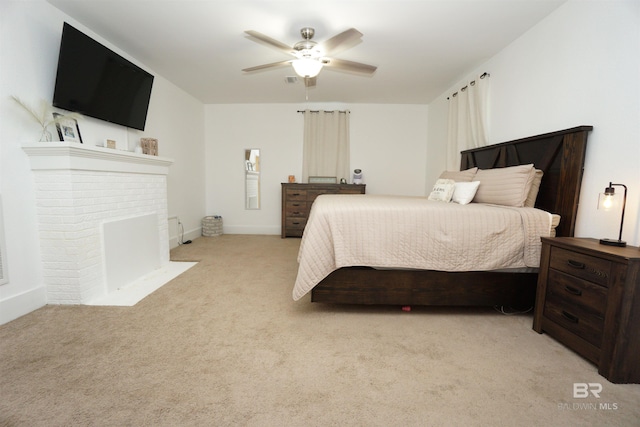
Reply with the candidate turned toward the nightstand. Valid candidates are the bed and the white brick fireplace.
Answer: the white brick fireplace

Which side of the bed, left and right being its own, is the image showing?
left

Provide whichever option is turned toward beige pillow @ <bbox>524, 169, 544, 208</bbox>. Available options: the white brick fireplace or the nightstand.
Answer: the white brick fireplace

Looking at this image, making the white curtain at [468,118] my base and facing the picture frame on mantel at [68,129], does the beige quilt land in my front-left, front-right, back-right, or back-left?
front-left

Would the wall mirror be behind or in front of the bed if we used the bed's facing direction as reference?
in front

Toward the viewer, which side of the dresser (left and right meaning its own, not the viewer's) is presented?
front

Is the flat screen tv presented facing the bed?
yes

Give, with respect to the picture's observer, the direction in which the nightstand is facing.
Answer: facing the viewer and to the left of the viewer

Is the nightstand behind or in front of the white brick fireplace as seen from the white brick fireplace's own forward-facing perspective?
in front

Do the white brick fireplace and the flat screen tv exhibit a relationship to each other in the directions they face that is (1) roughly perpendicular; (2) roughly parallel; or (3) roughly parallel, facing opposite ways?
roughly parallel

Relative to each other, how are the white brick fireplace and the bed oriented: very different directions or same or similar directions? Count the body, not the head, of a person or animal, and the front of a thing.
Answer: very different directions

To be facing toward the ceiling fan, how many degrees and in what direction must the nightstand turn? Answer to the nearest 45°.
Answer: approximately 45° to its right

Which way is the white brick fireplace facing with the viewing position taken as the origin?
facing the viewer and to the right of the viewer

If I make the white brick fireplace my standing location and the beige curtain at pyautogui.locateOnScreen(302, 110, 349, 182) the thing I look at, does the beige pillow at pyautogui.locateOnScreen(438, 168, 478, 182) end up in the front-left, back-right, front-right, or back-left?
front-right

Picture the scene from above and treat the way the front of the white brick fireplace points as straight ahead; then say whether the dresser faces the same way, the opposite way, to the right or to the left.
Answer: to the right

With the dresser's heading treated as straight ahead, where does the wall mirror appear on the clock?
The wall mirror is roughly at 4 o'clock from the dresser.
